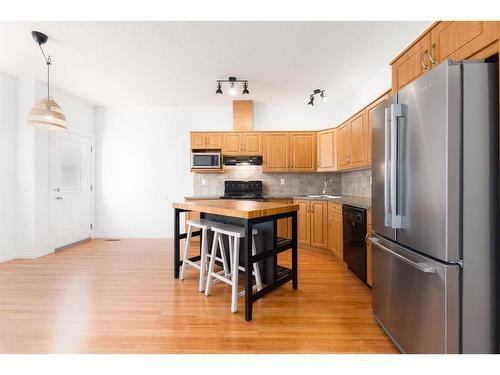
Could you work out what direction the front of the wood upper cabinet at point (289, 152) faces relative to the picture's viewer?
facing the viewer

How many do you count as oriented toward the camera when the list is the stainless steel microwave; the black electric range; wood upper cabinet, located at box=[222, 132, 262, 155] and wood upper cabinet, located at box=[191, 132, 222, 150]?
4

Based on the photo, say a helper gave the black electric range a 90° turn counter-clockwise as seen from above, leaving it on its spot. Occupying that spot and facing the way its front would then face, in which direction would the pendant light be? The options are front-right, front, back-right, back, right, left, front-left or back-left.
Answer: back-right

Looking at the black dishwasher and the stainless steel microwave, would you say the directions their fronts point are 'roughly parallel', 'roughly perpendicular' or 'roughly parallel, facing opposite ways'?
roughly perpendicular

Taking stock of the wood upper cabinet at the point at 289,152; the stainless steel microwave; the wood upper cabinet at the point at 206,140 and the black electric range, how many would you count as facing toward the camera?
4

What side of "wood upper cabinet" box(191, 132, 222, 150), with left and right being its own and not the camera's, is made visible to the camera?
front

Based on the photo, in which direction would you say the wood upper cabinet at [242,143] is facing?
toward the camera

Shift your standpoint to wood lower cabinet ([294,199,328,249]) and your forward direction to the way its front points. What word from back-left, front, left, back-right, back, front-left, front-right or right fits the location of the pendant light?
front

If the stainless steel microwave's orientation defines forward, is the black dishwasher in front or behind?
in front

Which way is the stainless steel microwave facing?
toward the camera

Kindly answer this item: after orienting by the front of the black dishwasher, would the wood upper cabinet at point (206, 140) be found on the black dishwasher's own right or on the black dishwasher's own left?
on the black dishwasher's own right

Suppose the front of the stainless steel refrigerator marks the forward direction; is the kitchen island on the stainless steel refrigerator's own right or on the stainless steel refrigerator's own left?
on the stainless steel refrigerator's own right
